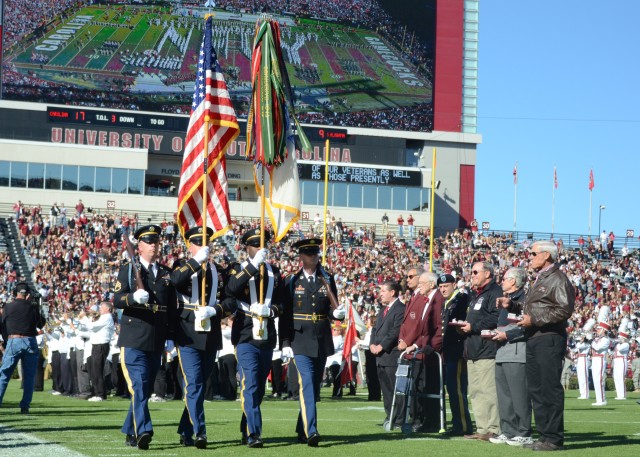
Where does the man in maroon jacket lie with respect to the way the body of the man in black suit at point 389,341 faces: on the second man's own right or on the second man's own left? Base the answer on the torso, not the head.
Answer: on the second man's own left

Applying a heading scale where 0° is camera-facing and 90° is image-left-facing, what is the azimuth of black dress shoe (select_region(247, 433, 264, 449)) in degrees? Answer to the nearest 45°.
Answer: approximately 315°

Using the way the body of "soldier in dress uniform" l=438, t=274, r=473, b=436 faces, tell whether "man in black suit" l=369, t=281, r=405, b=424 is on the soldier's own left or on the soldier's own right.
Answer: on the soldier's own right

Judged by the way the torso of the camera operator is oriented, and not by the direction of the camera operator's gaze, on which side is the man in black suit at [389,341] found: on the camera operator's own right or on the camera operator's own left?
on the camera operator's own right

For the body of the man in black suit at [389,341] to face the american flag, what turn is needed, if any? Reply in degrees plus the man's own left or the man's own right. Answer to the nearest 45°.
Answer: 0° — they already face it

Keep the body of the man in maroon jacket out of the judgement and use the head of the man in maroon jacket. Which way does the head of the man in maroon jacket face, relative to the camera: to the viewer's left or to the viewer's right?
to the viewer's left

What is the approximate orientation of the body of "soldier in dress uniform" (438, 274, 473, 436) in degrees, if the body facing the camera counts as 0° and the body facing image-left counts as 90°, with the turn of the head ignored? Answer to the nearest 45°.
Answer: approximately 45°
